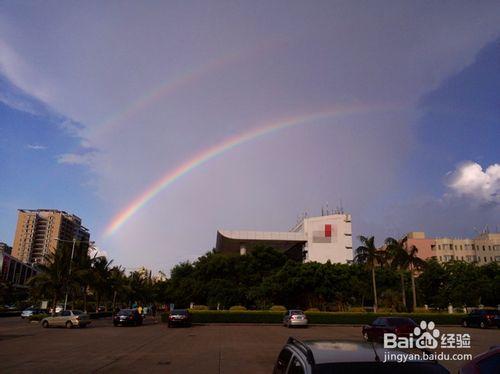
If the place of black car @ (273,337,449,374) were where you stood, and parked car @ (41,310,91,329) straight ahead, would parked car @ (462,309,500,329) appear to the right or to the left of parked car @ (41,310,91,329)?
right

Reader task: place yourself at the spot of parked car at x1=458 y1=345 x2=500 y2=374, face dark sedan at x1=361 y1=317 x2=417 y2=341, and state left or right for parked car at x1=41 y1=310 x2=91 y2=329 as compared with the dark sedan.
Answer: left

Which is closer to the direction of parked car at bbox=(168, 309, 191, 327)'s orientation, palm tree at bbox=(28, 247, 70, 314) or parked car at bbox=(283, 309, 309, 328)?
the palm tree

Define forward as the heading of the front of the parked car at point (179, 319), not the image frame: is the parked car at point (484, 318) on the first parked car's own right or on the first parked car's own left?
on the first parked car's own right

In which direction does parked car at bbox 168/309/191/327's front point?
away from the camera
